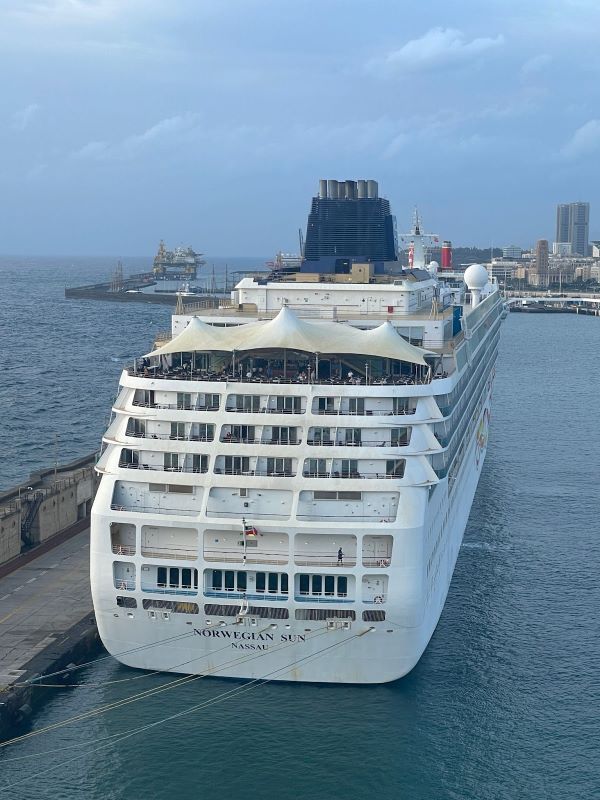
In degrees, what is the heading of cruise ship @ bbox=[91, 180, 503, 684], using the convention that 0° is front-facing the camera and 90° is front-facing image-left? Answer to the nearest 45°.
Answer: approximately 180°
